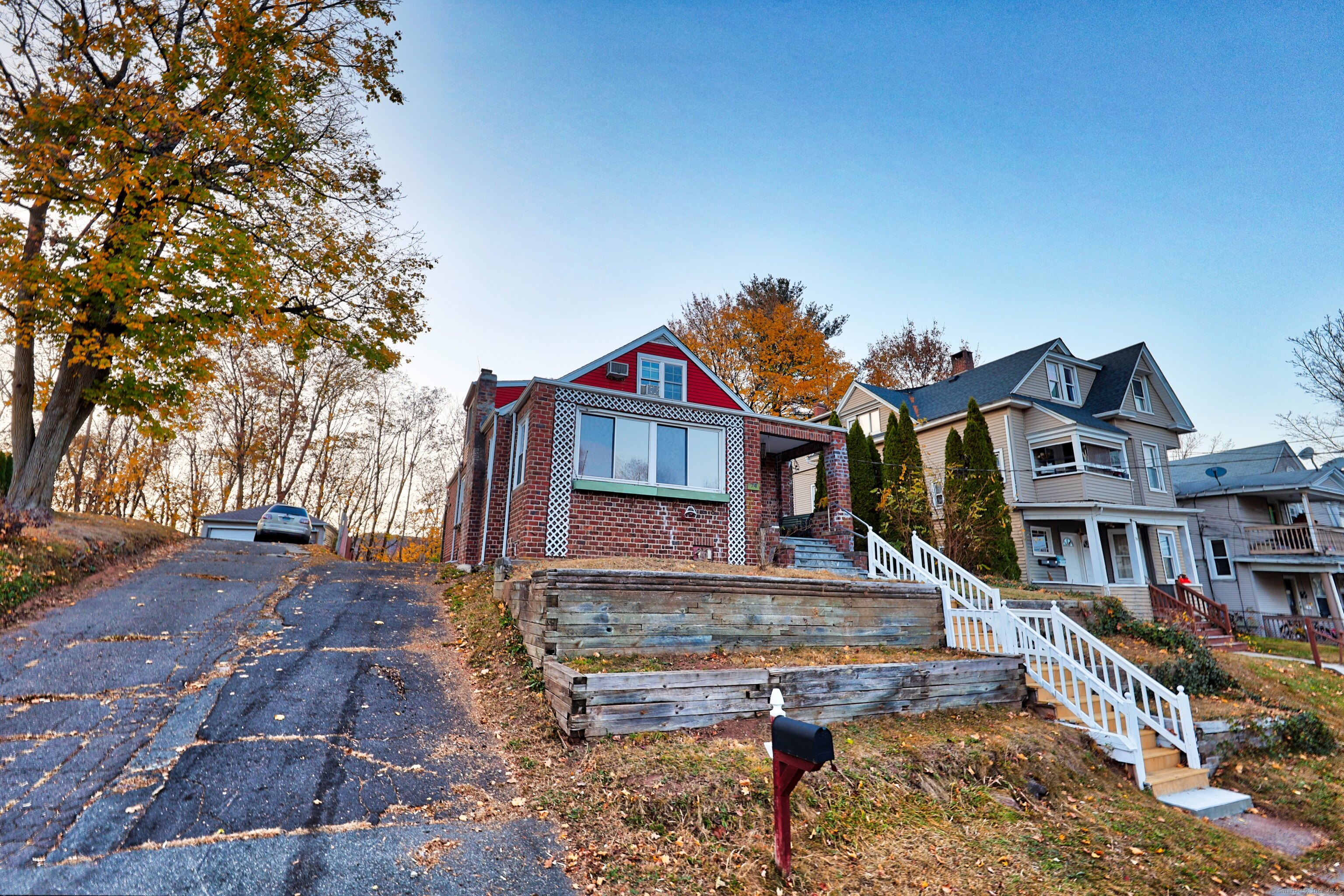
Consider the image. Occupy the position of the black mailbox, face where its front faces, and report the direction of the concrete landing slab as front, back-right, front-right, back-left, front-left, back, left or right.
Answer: left

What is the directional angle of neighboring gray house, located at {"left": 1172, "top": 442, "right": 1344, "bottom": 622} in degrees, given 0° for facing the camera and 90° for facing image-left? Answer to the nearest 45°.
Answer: approximately 315°

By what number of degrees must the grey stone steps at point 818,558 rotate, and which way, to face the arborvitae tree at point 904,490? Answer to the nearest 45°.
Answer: approximately 135° to its left

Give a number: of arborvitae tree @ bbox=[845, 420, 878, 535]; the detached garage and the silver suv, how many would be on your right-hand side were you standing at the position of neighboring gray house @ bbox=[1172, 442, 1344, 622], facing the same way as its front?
3

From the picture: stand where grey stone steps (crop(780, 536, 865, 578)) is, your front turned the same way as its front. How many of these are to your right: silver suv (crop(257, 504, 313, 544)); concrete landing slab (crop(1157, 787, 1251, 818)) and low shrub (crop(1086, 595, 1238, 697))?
1

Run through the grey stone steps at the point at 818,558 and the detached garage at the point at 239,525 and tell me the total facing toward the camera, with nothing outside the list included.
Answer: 2

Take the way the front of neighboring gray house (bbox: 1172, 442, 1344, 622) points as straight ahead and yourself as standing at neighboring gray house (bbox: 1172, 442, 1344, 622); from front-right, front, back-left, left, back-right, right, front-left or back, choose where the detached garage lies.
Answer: right

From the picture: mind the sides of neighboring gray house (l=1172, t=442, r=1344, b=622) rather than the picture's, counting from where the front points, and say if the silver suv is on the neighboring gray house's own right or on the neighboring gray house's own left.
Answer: on the neighboring gray house's own right

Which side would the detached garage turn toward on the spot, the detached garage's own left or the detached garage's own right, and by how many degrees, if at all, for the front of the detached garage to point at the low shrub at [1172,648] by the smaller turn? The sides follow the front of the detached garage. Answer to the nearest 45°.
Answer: approximately 45° to the detached garage's own left

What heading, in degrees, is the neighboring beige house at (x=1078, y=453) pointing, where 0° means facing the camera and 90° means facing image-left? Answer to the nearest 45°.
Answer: approximately 315°

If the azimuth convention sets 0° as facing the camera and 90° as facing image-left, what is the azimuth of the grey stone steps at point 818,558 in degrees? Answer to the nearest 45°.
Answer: approximately 0°

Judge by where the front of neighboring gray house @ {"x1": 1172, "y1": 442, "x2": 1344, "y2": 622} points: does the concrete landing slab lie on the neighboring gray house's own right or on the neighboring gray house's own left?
on the neighboring gray house's own right
